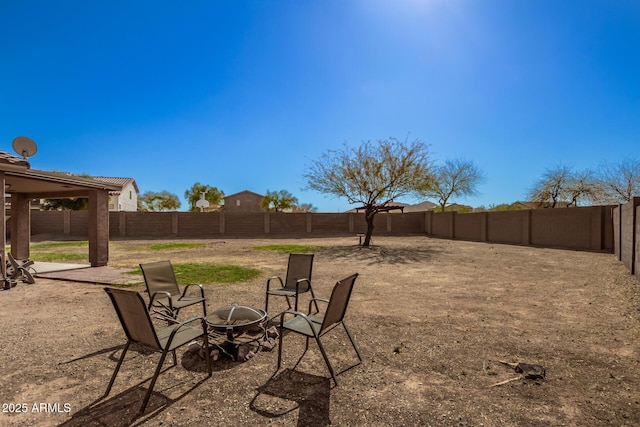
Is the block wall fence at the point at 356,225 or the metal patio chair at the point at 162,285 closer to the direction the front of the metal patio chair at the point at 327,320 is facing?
the metal patio chair

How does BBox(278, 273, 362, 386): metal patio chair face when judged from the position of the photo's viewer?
facing away from the viewer and to the left of the viewer

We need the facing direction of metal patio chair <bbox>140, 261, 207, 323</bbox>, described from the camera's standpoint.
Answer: facing the viewer and to the right of the viewer

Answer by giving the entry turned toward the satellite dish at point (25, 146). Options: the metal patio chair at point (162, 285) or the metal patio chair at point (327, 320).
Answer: the metal patio chair at point (327, 320)

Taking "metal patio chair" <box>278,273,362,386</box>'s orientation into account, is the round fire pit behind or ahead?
ahead

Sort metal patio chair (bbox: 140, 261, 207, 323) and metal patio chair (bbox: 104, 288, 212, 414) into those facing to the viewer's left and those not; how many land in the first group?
0

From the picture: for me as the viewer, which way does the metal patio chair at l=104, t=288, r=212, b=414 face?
facing away from the viewer and to the right of the viewer

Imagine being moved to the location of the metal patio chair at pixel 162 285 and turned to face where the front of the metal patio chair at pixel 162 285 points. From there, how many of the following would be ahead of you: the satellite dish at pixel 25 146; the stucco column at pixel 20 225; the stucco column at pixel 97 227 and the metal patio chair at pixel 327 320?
1

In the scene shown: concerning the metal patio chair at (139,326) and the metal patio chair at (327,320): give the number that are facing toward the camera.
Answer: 0

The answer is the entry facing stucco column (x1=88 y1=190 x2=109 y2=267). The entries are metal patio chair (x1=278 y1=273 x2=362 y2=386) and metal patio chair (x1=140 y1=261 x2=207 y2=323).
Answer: metal patio chair (x1=278 y1=273 x2=362 y2=386)

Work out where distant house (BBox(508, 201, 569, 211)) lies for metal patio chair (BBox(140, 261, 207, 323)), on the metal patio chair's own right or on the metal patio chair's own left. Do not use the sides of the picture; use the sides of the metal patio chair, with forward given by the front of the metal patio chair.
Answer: on the metal patio chair's own left

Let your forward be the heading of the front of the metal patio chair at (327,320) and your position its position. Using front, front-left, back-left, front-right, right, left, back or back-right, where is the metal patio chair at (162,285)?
front

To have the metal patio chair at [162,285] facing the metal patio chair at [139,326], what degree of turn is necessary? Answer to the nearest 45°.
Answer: approximately 45° to its right

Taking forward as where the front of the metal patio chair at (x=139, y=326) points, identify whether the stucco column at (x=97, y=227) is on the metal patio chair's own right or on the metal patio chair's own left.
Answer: on the metal patio chair's own left

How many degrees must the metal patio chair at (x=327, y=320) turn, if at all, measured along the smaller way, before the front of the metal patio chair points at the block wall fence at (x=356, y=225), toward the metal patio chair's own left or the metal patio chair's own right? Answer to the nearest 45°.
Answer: approximately 45° to the metal patio chair's own right

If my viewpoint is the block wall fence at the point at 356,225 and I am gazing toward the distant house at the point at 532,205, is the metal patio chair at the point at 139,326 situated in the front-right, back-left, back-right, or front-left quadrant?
back-right

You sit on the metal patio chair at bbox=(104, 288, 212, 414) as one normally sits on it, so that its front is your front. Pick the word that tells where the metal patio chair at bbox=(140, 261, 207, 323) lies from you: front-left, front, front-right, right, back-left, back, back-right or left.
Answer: front-left

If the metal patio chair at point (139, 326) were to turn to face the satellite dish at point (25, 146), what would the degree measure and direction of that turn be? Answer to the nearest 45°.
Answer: approximately 45° to its left
